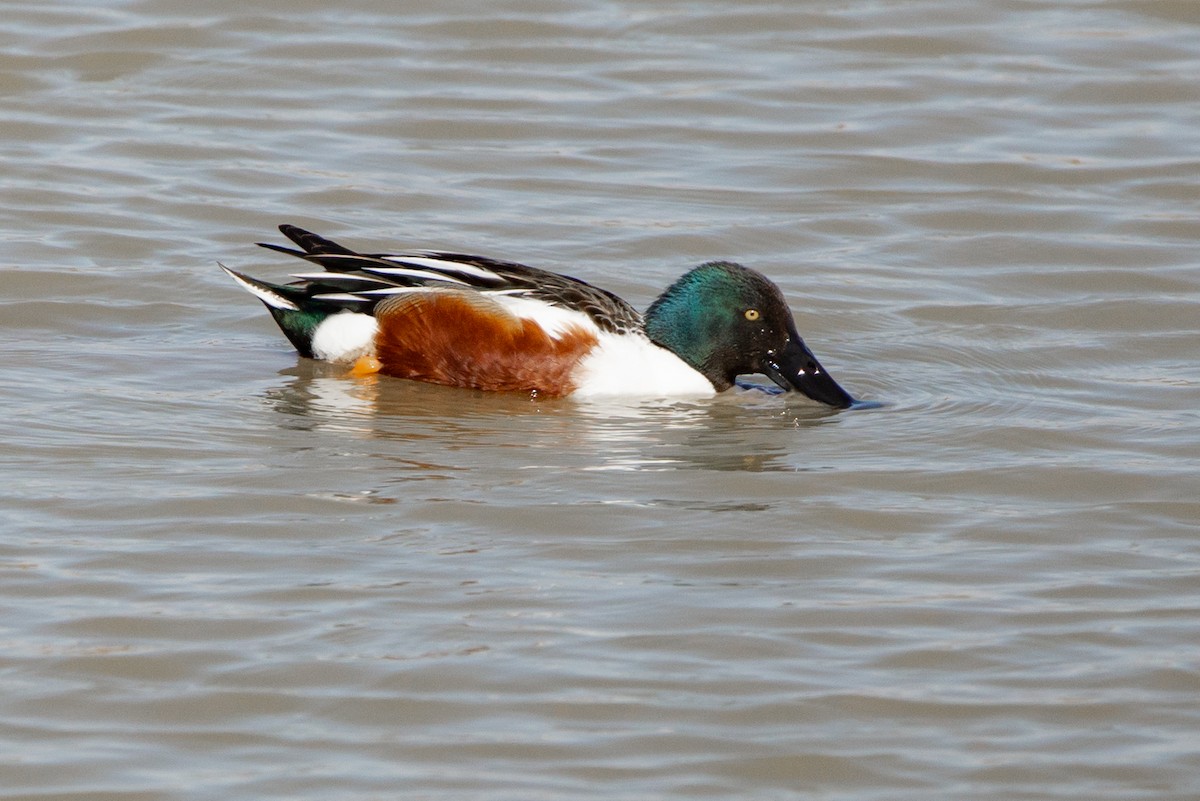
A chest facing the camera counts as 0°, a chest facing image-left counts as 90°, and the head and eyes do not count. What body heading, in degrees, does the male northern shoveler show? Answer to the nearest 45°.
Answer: approximately 270°
